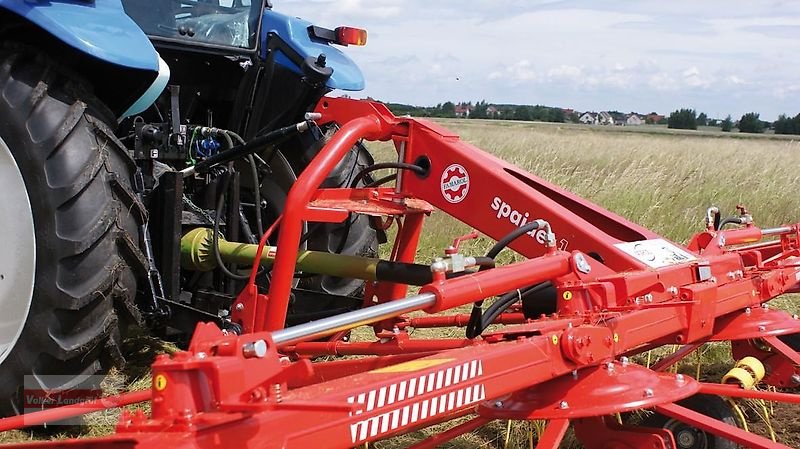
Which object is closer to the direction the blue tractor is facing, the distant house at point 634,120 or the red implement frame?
the distant house

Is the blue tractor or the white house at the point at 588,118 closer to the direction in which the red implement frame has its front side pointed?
the blue tractor

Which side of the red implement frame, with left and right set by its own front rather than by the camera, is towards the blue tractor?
front

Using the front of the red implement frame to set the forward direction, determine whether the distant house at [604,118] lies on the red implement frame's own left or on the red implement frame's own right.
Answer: on the red implement frame's own right

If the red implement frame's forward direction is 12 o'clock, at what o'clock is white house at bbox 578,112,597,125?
The white house is roughly at 2 o'clock from the red implement frame.

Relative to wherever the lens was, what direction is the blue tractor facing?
facing away from the viewer and to the left of the viewer

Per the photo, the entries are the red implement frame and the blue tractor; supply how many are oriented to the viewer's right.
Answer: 0

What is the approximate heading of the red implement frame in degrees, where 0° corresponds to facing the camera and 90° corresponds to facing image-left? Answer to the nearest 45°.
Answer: approximately 135°

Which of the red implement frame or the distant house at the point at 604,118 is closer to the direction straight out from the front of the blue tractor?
the distant house

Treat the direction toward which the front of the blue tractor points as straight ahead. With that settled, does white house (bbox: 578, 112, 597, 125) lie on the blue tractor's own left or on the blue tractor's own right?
on the blue tractor's own right

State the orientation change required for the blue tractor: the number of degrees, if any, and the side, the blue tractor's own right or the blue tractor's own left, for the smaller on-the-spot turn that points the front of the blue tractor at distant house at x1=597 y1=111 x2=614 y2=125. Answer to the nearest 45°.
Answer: approximately 90° to the blue tractor's own right

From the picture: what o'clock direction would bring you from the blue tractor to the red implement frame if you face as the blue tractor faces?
The red implement frame is roughly at 6 o'clock from the blue tractor.
